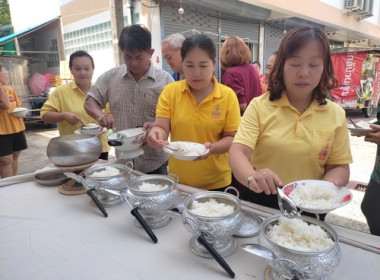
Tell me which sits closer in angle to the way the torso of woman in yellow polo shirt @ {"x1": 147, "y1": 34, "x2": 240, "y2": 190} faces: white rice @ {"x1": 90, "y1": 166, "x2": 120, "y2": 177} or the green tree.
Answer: the white rice

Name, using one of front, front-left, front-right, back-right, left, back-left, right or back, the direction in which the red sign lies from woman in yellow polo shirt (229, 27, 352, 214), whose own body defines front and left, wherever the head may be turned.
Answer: back

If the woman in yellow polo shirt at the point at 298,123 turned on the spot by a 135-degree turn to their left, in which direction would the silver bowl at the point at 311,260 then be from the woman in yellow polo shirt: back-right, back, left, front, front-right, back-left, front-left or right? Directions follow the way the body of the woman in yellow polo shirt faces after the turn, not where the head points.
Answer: back-right

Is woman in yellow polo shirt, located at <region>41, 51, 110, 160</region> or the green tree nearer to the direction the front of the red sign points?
the woman in yellow polo shirt

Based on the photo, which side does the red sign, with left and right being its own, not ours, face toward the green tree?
right

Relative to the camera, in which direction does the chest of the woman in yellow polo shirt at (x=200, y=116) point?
toward the camera

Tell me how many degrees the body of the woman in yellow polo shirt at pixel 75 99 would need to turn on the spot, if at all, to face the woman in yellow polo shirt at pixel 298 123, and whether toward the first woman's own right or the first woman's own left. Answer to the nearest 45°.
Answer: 0° — they already face them

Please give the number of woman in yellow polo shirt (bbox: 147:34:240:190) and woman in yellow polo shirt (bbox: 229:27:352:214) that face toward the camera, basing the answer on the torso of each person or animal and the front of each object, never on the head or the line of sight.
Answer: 2

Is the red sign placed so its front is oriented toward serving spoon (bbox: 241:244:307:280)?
yes

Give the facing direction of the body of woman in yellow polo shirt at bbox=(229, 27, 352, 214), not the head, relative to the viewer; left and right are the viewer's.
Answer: facing the viewer

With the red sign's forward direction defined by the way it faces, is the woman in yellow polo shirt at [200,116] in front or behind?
in front

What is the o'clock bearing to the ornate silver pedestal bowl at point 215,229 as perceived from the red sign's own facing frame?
The ornate silver pedestal bowl is roughly at 12 o'clock from the red sign.

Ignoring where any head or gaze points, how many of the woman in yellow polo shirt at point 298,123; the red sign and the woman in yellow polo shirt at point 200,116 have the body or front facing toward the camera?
3
